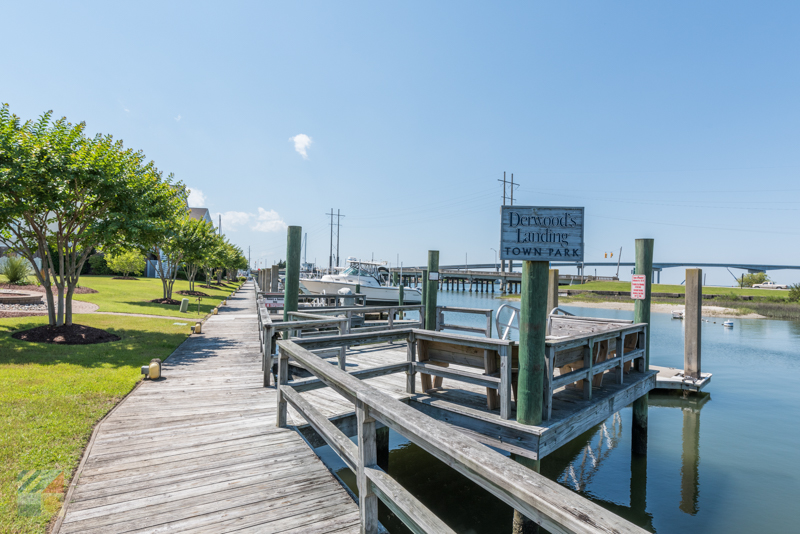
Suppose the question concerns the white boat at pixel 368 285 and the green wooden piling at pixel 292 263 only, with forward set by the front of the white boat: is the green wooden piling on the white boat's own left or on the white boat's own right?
on the white boat's own left

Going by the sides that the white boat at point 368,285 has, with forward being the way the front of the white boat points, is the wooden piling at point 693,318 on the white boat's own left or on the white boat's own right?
on the white boat's own left

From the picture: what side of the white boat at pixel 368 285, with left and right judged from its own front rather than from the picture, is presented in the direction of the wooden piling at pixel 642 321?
left

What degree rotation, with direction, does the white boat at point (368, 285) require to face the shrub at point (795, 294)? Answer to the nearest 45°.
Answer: approximately 180°

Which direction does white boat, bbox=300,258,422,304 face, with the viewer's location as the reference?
facing to the left of the viewer

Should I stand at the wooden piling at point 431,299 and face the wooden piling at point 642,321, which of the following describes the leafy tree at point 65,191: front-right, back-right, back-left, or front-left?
back-right
